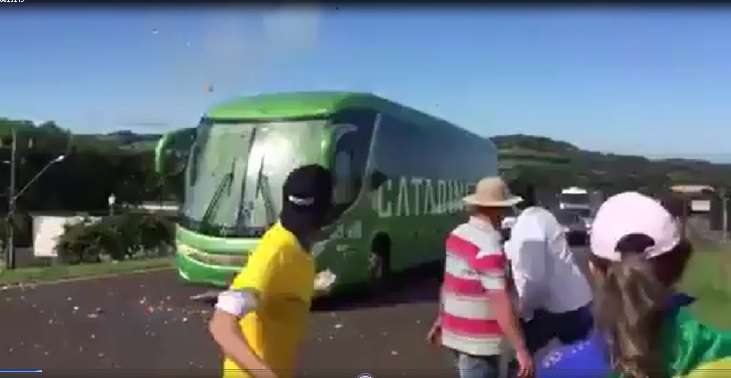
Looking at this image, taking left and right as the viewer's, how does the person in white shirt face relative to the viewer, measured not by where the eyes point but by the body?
facing away from the viewer and to the left of the viewer

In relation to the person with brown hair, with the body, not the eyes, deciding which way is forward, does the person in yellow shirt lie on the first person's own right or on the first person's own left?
on the first person's own left

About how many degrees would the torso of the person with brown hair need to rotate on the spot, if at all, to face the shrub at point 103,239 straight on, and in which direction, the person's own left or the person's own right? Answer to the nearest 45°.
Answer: approximately 45° to the person's own left

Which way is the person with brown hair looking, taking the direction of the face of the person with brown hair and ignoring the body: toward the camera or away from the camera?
away from the camera

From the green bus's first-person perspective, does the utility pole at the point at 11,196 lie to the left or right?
on its right

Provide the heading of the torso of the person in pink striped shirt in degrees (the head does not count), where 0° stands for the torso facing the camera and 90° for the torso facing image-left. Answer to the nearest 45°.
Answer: approximately 225°

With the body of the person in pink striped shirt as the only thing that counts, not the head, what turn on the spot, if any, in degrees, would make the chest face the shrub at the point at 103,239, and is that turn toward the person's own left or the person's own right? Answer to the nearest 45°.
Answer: approximately 90° to the person's own left

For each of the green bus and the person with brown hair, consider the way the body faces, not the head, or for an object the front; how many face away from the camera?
1

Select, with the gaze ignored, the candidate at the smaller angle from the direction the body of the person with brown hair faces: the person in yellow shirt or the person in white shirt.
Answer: the person in white shirt

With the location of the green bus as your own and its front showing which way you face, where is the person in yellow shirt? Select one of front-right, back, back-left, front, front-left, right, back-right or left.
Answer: front-left

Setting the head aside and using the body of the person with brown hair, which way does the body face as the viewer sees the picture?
away from the camera

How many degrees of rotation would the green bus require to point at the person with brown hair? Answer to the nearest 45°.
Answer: approximately 45° to its left

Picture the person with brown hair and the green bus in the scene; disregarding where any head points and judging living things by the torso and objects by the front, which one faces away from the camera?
the person with brown hair
